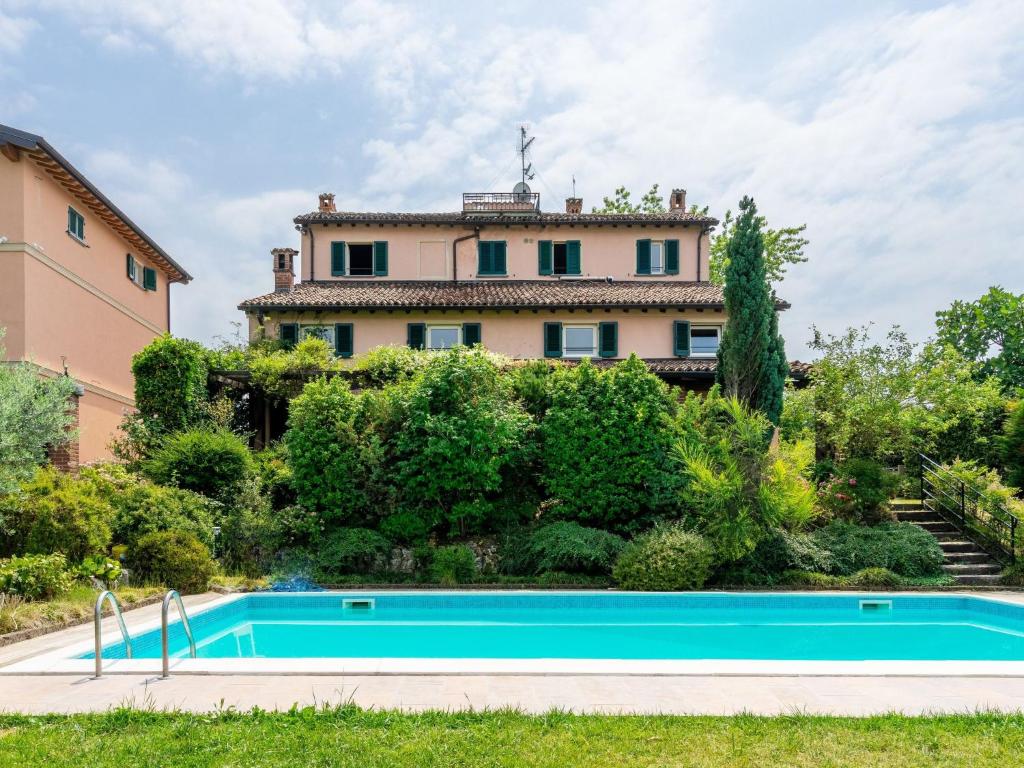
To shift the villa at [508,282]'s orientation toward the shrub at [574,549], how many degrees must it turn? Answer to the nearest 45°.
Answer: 0° — it already faces it

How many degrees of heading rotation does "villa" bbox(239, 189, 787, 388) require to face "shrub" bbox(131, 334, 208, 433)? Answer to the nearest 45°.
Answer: approximately 45° to its right

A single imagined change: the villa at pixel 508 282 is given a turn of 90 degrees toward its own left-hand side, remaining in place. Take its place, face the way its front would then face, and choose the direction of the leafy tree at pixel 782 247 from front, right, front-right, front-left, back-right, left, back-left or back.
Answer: front-left

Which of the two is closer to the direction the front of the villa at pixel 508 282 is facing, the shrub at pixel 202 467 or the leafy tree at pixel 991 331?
the shrub

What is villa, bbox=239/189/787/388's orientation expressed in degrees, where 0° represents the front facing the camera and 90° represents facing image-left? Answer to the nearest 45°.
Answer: approximately 0°

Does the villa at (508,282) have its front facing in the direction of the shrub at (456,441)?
yes
